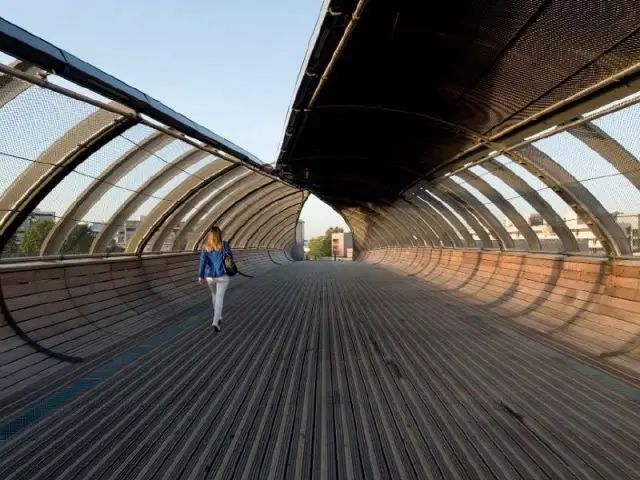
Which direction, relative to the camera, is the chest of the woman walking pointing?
away from the camera
